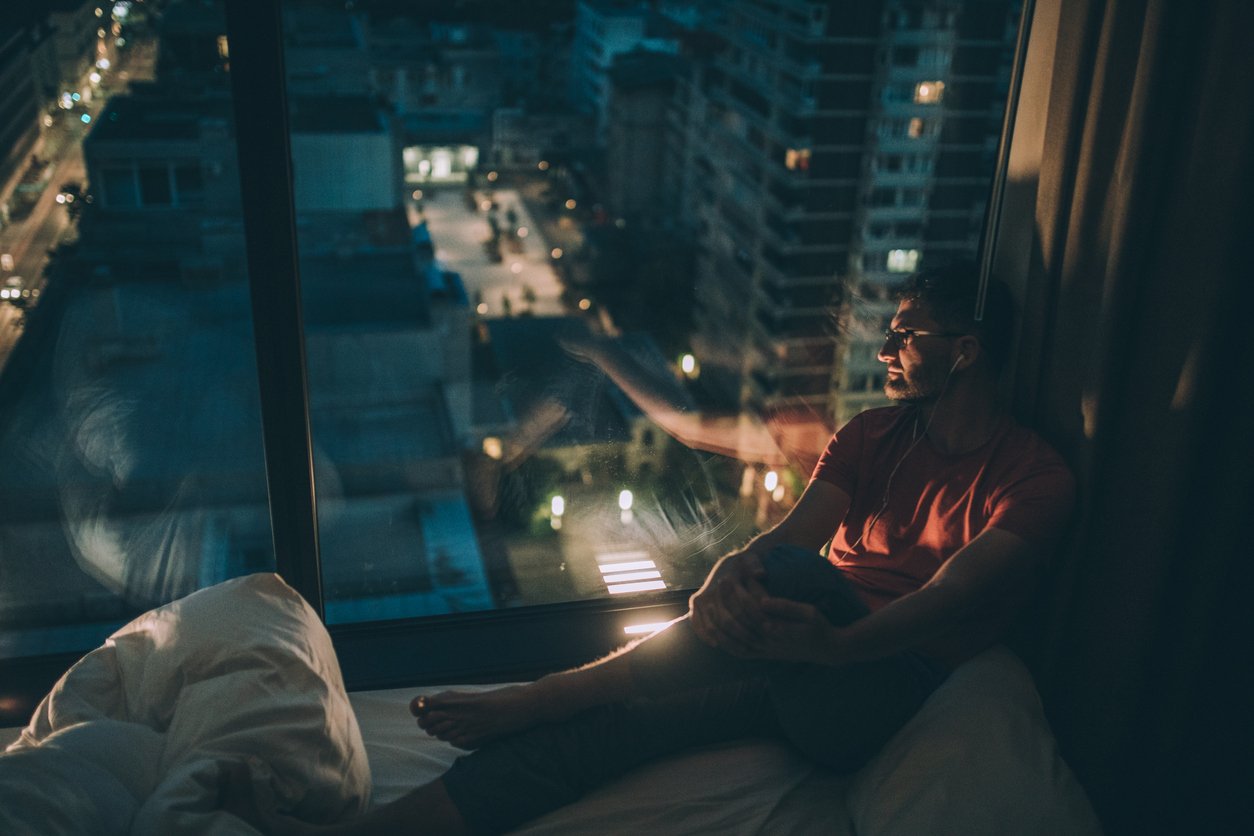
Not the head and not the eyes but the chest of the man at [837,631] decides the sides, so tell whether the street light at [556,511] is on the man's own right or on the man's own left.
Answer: on the man's own right

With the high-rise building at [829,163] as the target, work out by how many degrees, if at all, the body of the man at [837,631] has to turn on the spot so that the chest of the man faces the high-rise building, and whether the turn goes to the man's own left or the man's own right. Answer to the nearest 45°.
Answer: approximately 135° to the man's own right

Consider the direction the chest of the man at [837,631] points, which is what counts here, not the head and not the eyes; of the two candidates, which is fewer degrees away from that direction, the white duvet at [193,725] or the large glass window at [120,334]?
the white duvet

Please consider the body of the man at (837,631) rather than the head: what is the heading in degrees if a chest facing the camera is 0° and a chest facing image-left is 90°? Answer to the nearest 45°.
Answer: approximately 45°

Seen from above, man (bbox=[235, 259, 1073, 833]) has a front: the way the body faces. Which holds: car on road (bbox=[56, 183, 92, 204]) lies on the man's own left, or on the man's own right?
on the man's own right

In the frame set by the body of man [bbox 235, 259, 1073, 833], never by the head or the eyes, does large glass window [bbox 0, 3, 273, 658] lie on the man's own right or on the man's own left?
on the man's own right

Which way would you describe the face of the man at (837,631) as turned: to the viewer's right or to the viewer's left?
to the viewer's left

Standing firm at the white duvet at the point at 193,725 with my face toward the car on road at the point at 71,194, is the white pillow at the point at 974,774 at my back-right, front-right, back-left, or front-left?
back-right

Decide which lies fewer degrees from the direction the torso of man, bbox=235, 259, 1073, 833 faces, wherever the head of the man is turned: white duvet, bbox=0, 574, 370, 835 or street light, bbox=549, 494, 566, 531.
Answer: the white duvet
